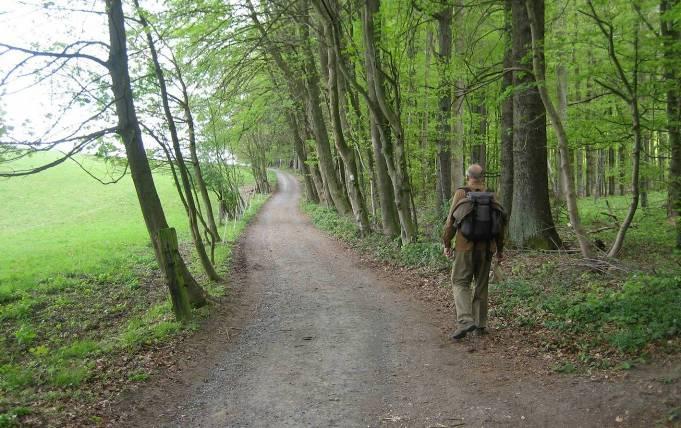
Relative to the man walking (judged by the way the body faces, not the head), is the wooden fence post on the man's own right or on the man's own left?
on the man's own left

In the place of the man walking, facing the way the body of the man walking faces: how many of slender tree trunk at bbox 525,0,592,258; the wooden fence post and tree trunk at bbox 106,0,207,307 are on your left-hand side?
2

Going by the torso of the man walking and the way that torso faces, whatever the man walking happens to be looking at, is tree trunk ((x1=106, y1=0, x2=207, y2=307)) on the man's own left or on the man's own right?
on the man's own left

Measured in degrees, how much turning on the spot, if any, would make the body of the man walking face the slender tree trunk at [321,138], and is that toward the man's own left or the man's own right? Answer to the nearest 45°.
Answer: approximately 45° to the man's own left

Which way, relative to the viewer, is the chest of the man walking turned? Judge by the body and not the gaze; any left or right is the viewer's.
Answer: facing away from the viewer

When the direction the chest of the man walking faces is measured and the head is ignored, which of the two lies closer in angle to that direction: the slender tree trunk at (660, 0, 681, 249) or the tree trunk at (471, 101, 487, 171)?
the tree trunk

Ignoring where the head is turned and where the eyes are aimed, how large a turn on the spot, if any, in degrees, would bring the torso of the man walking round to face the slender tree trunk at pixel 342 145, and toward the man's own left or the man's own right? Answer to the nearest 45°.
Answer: approximately 45° to the man's own left

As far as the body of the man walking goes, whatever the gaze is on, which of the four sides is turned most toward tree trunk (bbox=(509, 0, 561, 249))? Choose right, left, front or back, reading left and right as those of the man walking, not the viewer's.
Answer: front

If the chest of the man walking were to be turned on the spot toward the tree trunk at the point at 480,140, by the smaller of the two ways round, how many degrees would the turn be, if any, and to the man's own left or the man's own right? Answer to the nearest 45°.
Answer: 0° — they already face it

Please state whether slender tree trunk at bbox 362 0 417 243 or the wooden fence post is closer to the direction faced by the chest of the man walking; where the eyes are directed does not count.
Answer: the slender tree trunk

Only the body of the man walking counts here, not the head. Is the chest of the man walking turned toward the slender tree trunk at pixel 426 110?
yes

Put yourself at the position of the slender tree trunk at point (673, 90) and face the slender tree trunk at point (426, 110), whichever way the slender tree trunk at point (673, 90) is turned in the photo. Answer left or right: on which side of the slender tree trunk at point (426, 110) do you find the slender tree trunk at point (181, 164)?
left

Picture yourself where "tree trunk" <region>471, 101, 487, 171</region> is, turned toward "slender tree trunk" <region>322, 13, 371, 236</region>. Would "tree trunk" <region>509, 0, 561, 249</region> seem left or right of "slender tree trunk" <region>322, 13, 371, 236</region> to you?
left

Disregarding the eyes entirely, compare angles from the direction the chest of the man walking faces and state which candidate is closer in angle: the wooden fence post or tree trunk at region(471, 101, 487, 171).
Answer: the tree trunk

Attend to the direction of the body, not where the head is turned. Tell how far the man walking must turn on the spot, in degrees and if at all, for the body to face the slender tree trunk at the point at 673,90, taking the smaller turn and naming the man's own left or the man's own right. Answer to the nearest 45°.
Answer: approximately 45° to the man's own right

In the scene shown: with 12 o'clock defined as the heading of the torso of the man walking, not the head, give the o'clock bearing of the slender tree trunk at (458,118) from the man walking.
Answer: The slender tree trunk is roughly at 12 o'clock from the man walking.

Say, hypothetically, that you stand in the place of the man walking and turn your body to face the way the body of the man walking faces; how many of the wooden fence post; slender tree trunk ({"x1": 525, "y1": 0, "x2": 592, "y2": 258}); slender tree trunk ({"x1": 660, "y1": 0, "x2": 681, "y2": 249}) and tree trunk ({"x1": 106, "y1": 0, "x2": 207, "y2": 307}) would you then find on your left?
2

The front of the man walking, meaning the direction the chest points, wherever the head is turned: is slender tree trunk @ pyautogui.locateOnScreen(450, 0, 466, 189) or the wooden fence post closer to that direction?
the slender tree trunk
